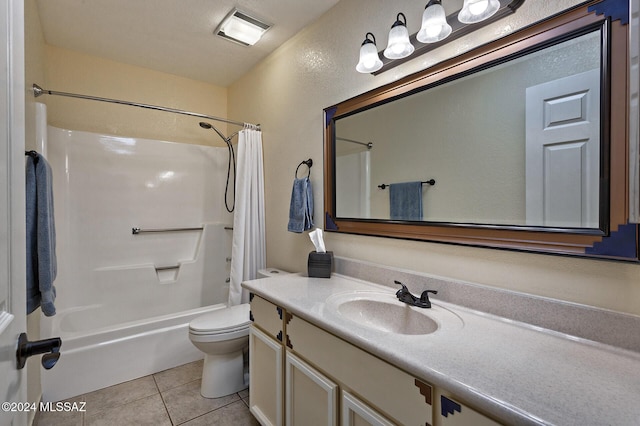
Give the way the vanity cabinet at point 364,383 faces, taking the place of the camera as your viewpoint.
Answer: facing the viewer and to the left of the viewer

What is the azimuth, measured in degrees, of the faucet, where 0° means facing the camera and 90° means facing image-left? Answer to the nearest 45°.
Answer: approximately 45°

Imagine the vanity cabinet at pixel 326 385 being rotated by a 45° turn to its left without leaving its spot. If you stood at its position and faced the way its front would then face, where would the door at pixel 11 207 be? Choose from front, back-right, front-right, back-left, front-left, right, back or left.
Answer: front-right

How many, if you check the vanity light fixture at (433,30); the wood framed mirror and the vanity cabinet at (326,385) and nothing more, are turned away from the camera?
0

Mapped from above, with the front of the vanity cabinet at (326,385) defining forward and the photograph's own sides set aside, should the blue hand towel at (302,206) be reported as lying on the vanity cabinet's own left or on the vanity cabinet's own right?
on the vanity cabinet's own right

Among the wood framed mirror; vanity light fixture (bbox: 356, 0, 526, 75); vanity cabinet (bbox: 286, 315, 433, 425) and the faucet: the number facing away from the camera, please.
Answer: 0

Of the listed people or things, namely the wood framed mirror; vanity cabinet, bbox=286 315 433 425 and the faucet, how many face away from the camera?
0

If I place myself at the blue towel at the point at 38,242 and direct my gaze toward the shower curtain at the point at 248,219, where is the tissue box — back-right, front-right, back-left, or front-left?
front-right

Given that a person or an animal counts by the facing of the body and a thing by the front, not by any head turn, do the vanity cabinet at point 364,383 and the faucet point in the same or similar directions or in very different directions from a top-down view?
same or similar directions

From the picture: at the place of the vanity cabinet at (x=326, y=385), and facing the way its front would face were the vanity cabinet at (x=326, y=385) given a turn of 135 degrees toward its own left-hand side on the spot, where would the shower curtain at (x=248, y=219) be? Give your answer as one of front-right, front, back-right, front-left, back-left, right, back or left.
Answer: back-left

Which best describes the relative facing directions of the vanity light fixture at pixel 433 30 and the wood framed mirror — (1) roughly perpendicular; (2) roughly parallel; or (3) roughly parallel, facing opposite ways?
roughly parallel
